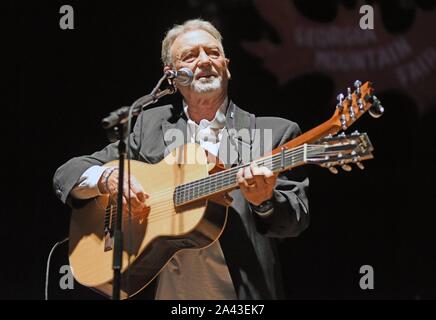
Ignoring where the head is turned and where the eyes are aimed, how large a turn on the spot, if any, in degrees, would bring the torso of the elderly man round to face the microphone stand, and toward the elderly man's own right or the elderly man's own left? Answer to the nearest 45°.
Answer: approximately 45° to the elderly man's own right

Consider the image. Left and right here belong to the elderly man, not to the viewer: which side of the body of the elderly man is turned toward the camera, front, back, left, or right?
front
